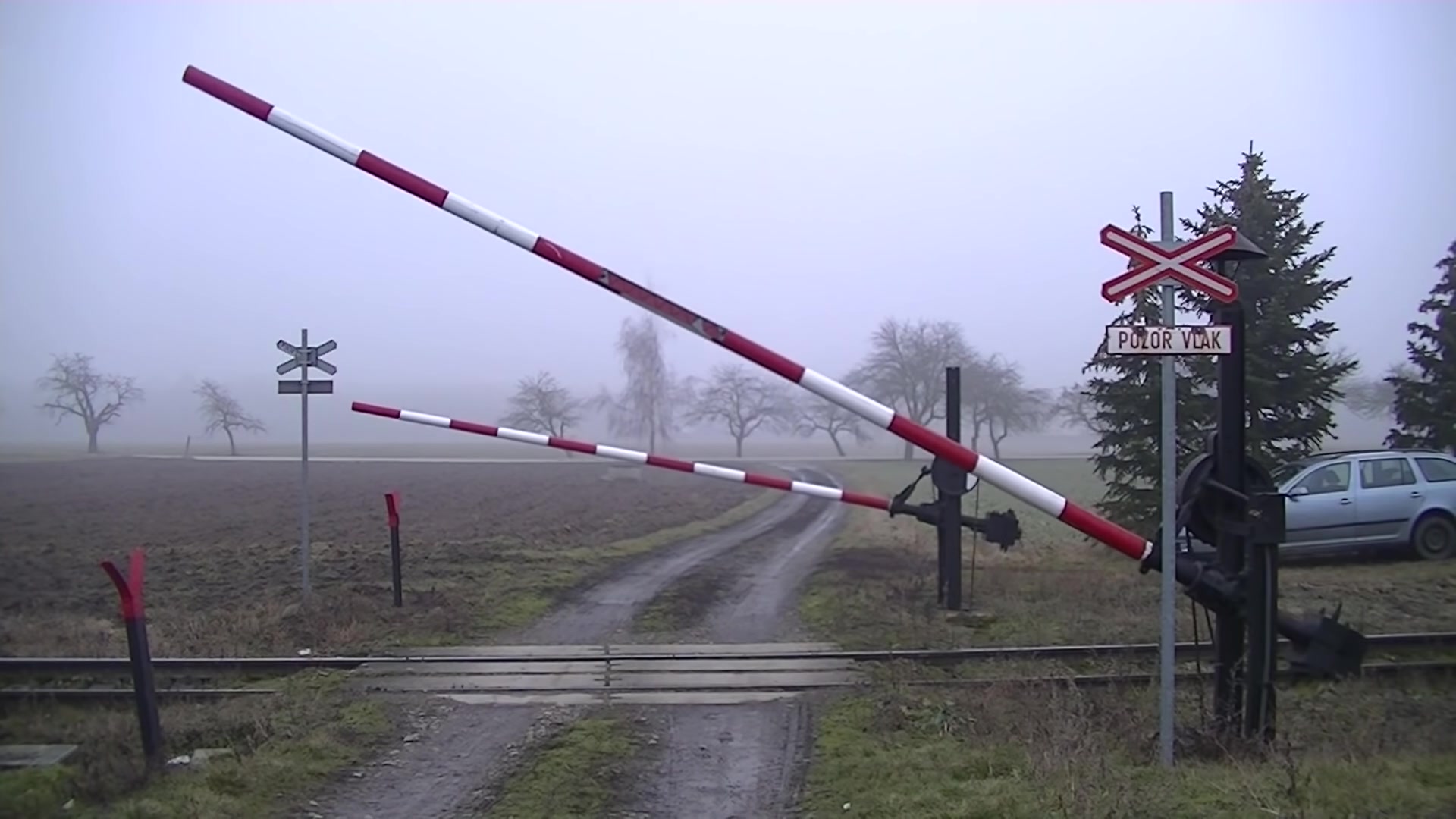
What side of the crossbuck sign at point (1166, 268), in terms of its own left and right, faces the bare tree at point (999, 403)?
back

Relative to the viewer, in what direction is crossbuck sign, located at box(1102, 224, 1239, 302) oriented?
toward the camera

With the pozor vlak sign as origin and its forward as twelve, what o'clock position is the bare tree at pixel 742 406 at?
The bare tree is roughly at 5 o'clock from the pozor vlak sign.

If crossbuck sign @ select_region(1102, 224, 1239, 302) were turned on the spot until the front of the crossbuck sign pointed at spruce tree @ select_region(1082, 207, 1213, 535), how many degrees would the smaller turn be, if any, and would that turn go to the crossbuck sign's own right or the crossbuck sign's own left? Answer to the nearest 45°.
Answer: approximately 180°

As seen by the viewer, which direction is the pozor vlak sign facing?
toward the camera

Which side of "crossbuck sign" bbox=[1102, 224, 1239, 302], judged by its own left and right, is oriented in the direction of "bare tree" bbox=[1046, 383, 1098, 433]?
back

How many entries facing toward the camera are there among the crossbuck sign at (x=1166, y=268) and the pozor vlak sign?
2

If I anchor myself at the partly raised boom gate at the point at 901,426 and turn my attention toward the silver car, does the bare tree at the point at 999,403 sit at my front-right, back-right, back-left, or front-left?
front-left

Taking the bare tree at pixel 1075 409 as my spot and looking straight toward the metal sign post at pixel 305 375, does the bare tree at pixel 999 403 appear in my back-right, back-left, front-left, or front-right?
front-right

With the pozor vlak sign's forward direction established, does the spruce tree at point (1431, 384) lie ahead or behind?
behind

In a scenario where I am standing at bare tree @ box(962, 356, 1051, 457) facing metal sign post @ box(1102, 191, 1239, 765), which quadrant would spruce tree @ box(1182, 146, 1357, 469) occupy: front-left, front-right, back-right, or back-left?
front-left

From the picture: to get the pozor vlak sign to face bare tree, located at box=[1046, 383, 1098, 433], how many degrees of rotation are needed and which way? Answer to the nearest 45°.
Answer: approximately 180°
